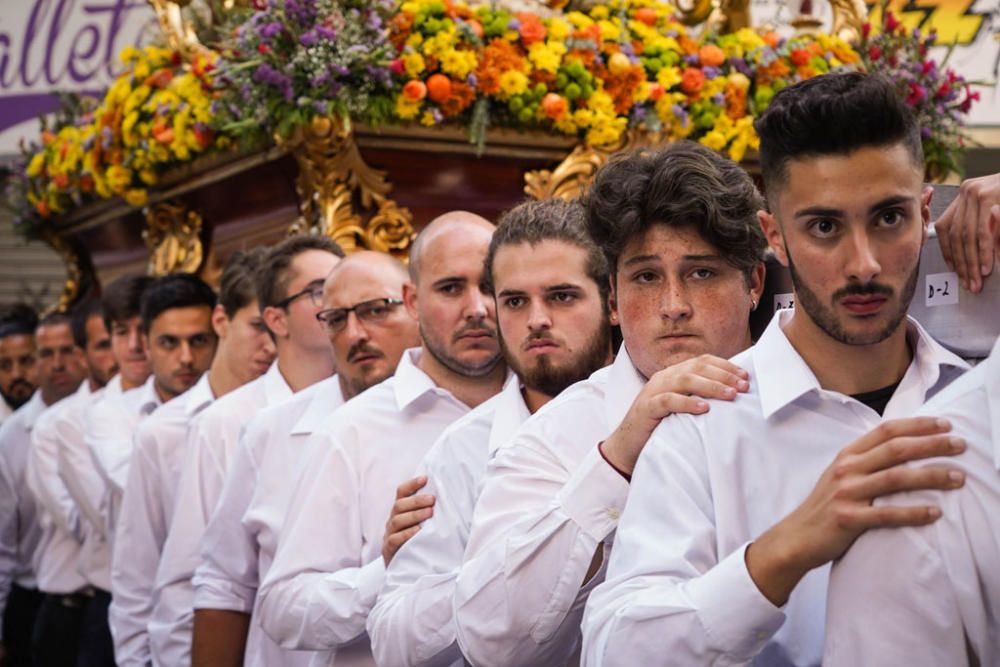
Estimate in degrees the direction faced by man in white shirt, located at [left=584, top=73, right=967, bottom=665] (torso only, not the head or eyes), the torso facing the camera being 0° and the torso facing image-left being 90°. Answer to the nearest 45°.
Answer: approximately 315°

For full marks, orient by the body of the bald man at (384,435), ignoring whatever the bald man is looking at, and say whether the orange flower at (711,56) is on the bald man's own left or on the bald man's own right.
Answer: on the bald man's own left

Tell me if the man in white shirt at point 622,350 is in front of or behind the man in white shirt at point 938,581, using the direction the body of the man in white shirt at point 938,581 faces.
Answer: behind

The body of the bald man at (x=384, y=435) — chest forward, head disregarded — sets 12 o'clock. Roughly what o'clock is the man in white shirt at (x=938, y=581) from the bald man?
The man in white shirt is roughly at 1 o'clock from the bald man.

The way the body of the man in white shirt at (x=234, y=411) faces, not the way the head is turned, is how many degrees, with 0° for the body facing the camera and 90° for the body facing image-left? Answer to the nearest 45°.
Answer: approximately 315°

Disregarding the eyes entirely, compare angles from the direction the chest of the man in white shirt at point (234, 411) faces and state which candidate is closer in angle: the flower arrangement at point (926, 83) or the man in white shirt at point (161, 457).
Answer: the flower arrangement

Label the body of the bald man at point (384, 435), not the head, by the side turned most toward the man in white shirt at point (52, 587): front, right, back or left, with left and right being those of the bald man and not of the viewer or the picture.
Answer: back
